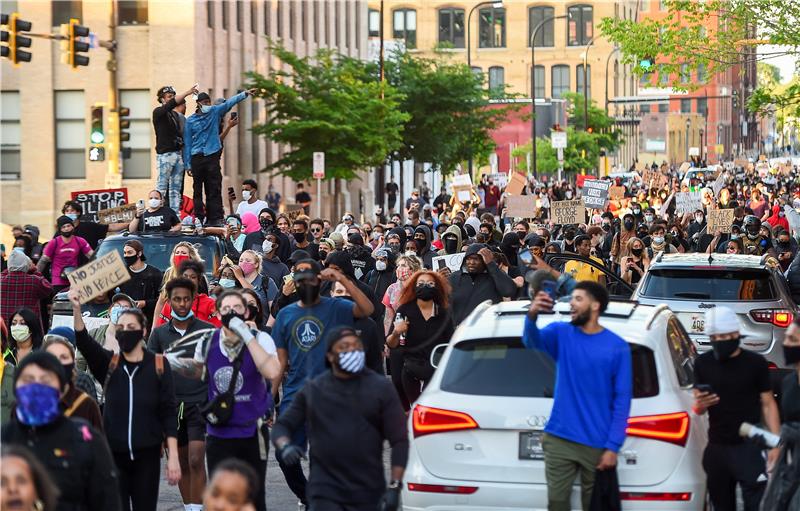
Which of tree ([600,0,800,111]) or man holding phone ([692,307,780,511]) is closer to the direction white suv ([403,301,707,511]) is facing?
the tree

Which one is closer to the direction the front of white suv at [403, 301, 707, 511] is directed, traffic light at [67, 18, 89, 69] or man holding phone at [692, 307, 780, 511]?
the traffic light

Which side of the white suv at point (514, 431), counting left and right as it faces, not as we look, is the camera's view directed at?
back

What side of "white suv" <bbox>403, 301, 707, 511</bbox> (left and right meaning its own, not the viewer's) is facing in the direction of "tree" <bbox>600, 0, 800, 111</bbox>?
front

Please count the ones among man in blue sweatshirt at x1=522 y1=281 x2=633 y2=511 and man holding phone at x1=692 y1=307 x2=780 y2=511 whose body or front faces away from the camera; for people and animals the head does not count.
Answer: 0

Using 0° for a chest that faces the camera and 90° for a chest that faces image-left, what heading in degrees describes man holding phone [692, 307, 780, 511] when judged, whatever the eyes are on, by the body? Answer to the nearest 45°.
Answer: approximately 0°

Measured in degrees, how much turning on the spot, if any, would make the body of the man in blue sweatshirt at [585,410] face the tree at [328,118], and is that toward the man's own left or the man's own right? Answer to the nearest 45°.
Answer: approximately 135° to the man's own right

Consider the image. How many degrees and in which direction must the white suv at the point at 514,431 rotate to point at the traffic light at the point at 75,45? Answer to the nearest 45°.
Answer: approximately 45° to its left
